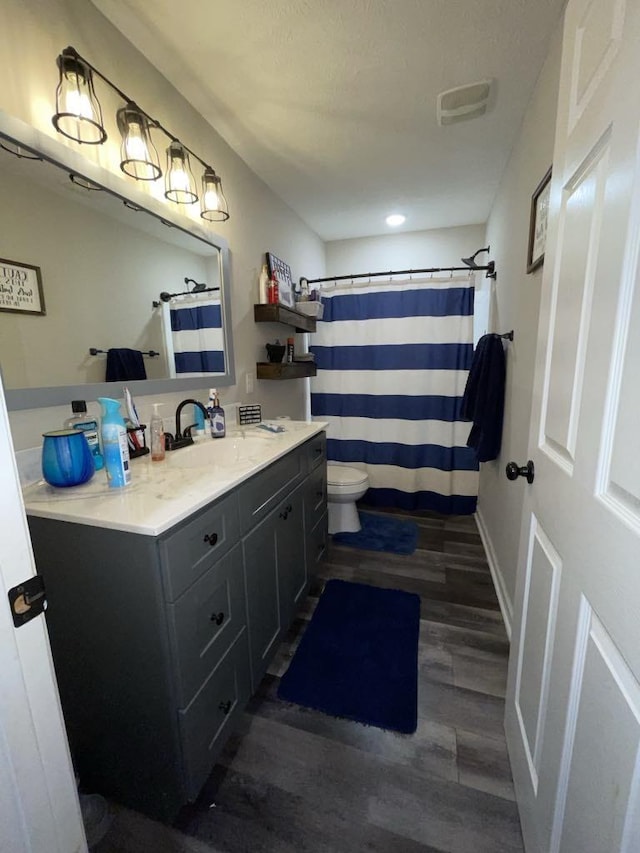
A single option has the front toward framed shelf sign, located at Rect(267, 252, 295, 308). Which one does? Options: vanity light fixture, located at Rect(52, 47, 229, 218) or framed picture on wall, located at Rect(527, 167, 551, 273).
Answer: the framed picture on wall

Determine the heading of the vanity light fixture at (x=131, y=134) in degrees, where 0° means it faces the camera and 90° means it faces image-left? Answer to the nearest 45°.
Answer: approximately 315°

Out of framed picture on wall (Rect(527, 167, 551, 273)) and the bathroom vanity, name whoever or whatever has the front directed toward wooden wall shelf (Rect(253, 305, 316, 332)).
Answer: the framed picture on wall

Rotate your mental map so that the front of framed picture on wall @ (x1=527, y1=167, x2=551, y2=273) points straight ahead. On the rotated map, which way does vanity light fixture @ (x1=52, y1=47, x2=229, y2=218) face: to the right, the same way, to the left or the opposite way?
the opposite way

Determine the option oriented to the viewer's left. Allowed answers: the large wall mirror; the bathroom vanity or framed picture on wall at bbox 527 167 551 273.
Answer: the framed picture on wall

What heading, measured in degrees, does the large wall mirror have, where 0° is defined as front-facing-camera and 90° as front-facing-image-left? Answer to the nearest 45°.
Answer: approximately 315°

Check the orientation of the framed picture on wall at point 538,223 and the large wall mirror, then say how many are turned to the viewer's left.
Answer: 1

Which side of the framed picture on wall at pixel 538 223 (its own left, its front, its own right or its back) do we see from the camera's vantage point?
left
